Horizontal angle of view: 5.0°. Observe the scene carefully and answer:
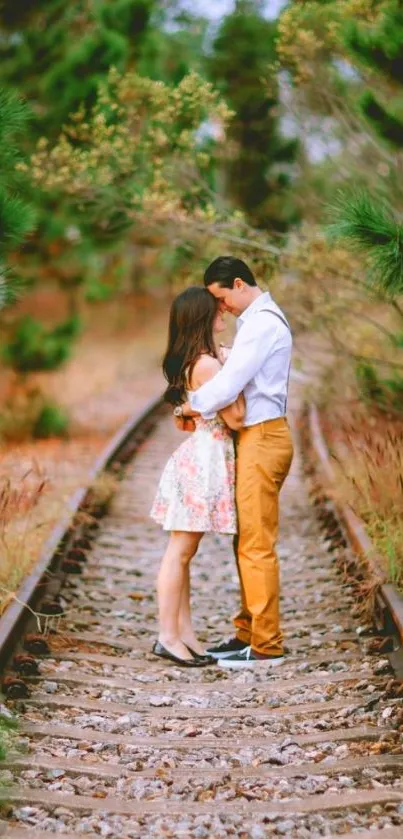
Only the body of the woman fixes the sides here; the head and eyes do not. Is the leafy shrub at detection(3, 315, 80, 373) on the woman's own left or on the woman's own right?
on the woman's own left

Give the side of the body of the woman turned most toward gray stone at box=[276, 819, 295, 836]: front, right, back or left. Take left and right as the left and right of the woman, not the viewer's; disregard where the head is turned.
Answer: right

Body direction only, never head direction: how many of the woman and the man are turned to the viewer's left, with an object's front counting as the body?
1

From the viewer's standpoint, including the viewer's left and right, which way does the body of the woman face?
facing to the right of the viewer

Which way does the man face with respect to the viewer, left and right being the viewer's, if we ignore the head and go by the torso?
facing to the left of the viewer

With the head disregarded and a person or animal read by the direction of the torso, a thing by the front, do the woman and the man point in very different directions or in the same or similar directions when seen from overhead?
very different directions

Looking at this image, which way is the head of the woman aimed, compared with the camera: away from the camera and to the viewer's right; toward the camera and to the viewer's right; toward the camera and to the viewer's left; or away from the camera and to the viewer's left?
away from the camera and to the viewer's right

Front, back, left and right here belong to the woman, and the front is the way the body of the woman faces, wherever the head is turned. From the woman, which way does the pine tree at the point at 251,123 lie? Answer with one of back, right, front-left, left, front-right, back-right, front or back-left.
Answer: left

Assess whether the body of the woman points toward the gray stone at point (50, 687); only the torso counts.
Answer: no

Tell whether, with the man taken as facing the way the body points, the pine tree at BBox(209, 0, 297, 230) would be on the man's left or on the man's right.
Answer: on the man's right

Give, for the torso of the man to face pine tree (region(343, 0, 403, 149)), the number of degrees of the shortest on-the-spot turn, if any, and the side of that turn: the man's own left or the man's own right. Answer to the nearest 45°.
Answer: approximately 90° to the man's own right
